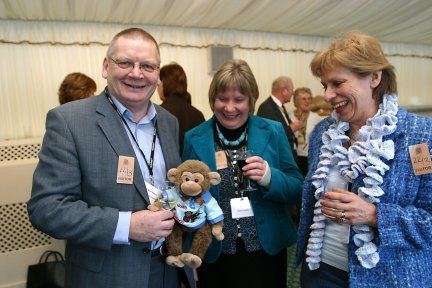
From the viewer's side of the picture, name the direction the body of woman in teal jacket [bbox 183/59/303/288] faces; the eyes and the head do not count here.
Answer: toward the camera

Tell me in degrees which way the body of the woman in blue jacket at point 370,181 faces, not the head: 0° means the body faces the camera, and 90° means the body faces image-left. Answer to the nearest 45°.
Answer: approximately 45°

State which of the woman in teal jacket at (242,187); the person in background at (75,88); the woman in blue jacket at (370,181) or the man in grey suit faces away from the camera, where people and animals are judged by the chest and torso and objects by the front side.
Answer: the person in background

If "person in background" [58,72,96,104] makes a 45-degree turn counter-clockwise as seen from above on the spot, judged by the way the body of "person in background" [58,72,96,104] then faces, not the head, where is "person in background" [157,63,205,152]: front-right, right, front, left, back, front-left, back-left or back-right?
back-right

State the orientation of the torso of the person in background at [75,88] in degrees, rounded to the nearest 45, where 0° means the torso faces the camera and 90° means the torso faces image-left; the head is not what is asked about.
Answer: approximately 180°

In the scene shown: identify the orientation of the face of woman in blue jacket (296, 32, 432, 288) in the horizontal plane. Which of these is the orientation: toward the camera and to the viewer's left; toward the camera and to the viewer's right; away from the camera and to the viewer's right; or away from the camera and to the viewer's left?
toward the camera and to the viewer's left

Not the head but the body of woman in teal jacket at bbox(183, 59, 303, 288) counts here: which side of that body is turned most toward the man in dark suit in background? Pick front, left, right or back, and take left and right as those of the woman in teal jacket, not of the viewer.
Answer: back

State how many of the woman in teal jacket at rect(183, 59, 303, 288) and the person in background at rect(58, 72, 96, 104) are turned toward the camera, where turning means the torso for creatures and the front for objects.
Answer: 1

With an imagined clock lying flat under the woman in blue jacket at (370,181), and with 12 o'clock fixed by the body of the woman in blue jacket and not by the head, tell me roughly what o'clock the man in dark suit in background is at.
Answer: The man in dark suit in background is roughly at 4 o'clock from the woman in blue jacket.

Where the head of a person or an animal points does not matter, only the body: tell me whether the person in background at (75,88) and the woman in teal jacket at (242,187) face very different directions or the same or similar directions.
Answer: very different directions

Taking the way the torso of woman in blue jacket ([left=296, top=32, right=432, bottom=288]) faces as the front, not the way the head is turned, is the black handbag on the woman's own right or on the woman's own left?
on the woman's own right
